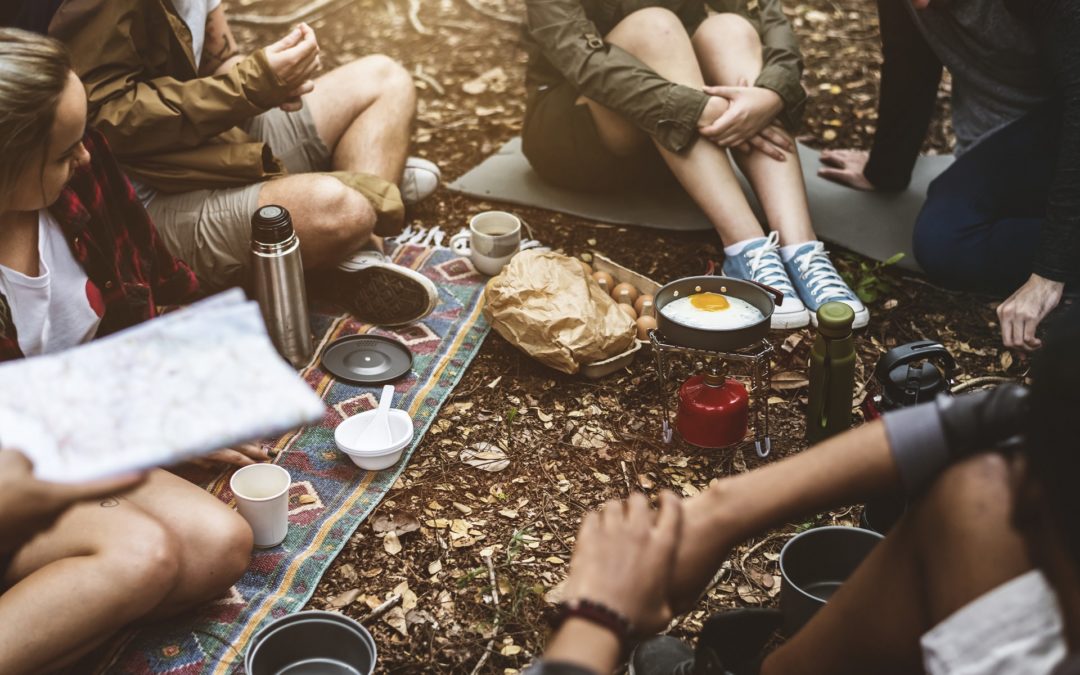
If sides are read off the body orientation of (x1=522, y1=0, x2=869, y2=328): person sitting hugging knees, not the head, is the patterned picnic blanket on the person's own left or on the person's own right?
on the person's own right

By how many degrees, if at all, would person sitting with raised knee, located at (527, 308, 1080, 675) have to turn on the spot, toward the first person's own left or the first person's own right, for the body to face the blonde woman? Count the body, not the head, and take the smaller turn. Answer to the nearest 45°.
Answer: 0° — they already face them

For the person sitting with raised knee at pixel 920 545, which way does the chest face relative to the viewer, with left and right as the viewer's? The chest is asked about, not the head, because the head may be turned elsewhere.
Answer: facing to the left of the viewer

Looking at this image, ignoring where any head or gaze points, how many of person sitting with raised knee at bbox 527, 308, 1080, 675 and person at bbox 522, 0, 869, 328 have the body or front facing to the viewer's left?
1

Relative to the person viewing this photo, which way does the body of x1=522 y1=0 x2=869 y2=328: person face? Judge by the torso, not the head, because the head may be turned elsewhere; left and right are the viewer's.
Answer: facing the viewer and to the right of the viewer

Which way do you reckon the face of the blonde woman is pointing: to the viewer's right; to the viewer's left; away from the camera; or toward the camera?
to the viewer's right

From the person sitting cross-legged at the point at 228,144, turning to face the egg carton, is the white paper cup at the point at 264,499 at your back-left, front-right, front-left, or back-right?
front-right

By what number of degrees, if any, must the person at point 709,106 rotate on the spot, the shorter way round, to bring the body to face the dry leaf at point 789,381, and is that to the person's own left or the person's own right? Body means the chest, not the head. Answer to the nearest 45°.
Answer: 0° — they already face it

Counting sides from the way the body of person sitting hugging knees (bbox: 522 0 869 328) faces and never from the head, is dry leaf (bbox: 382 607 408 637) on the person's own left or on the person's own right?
on the person's own right

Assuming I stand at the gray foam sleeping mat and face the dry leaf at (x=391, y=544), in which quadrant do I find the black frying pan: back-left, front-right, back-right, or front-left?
front-left

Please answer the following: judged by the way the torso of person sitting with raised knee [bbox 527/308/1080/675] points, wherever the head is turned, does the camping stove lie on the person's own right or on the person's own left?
on the person's own right

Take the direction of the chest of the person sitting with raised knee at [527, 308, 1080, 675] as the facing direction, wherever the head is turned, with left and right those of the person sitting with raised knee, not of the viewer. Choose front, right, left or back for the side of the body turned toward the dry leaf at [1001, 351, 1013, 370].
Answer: right

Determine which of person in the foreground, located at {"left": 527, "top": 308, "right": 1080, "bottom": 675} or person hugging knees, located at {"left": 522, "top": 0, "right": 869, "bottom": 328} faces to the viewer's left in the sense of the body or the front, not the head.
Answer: person in the foreground, located at {"left": 527, "top": 308, "right": 1080, "bottom": 675}

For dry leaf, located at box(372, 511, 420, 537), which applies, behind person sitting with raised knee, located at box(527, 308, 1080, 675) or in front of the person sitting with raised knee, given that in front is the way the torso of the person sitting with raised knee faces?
in front
